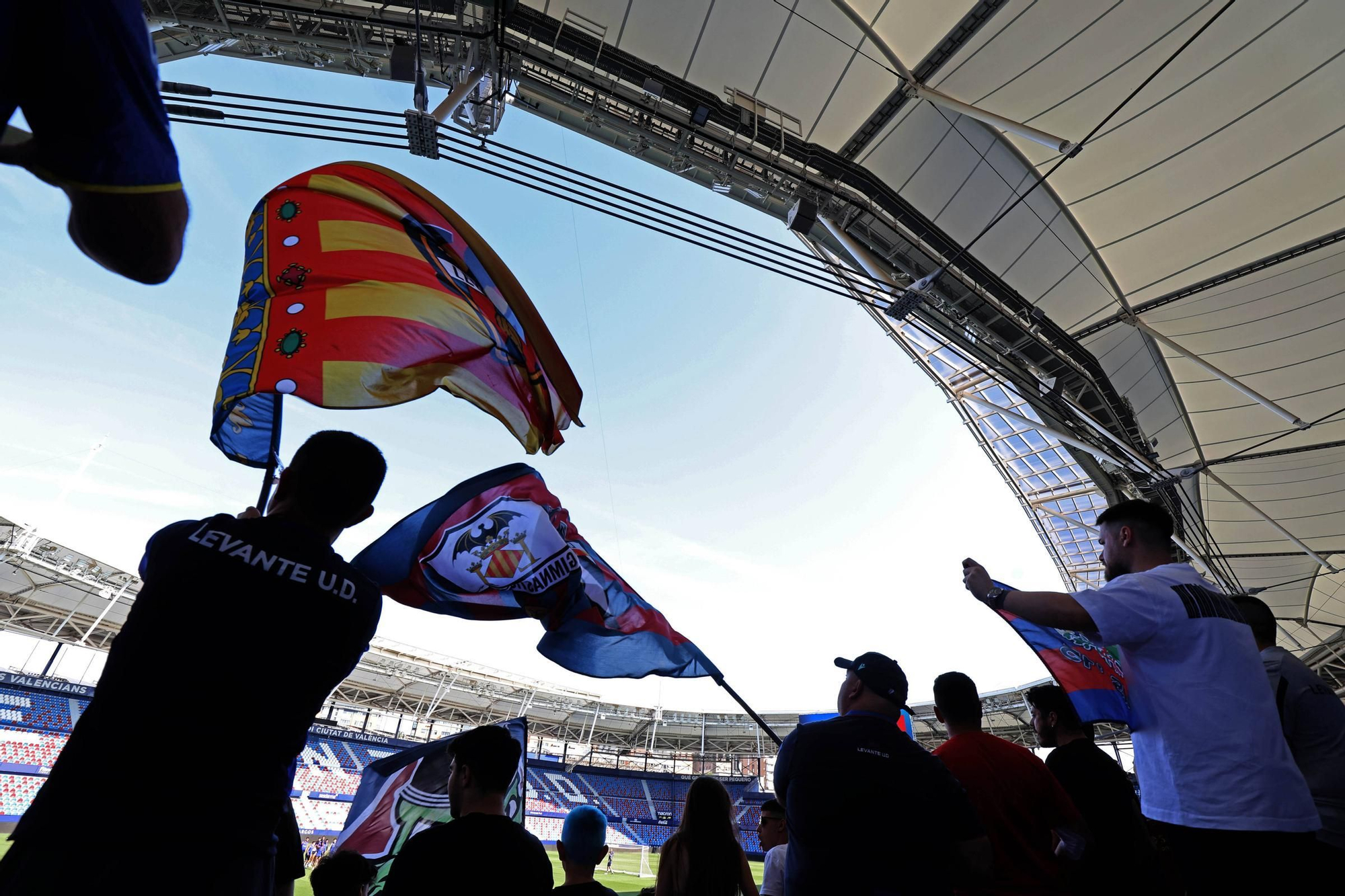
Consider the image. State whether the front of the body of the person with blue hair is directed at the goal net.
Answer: yes

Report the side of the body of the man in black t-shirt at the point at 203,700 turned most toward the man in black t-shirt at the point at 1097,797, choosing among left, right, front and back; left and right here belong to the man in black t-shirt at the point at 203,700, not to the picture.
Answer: right

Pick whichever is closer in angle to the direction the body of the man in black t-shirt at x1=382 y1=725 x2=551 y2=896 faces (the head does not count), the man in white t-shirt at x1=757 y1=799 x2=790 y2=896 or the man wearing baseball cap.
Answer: the man in white t-shirt

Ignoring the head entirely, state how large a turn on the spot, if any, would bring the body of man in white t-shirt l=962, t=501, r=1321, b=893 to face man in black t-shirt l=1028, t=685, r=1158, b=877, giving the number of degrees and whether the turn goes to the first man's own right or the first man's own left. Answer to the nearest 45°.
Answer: approximately 45° to the first man's own right

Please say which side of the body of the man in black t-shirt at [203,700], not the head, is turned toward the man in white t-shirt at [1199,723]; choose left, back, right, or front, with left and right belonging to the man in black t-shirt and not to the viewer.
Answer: right

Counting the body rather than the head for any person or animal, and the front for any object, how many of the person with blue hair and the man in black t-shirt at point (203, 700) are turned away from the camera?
2

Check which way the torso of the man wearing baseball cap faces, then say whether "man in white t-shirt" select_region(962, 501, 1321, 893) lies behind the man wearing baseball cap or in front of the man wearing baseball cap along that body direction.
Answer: behind

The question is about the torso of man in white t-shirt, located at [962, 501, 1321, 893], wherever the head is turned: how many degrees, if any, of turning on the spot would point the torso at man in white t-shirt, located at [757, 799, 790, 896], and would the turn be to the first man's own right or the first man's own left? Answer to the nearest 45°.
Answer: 0° — they already face them

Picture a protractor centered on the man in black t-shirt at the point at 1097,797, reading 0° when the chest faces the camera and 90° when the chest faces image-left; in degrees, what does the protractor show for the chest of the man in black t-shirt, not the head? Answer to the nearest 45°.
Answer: approximately 135°

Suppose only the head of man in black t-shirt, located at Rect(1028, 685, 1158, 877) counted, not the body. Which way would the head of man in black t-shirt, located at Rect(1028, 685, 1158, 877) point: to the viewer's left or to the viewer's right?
to the viewer's left

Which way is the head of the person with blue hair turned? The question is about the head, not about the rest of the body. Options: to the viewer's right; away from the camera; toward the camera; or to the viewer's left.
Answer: away from the camera

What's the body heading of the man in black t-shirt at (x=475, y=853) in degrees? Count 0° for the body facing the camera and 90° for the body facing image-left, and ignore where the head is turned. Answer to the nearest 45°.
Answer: approximately 135°
